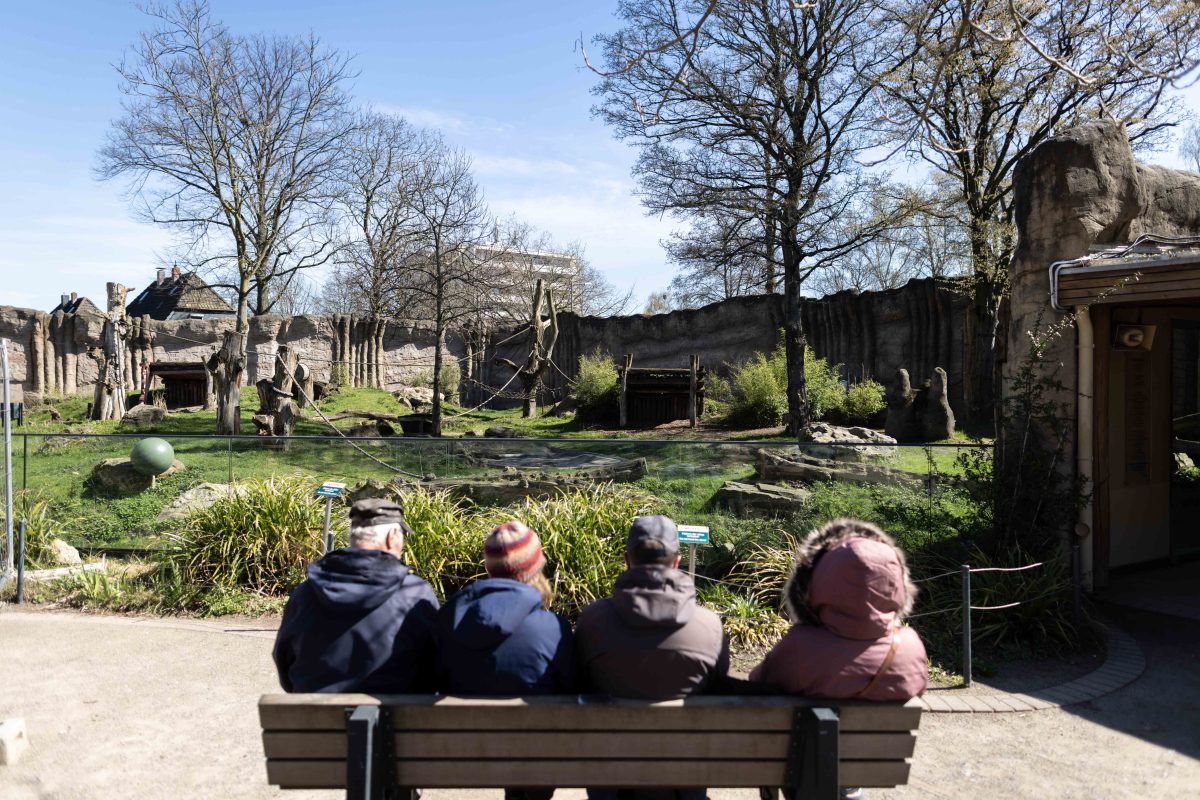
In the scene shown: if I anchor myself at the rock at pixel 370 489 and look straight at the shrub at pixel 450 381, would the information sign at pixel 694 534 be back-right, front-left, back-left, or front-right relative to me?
back-right

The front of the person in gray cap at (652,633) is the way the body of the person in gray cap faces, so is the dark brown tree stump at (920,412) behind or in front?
in front

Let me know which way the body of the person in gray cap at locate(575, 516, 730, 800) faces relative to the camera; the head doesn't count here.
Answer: away from the camera

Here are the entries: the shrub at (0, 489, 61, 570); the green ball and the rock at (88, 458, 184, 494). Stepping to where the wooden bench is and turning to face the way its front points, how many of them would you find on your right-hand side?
0

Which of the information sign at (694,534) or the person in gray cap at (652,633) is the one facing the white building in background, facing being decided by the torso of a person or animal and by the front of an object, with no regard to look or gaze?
the person in gray cap

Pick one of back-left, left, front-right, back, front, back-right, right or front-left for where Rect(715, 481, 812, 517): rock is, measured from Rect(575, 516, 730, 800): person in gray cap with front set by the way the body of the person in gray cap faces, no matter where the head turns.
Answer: front

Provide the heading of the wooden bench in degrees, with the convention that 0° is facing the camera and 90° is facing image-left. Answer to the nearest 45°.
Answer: approximately 180°

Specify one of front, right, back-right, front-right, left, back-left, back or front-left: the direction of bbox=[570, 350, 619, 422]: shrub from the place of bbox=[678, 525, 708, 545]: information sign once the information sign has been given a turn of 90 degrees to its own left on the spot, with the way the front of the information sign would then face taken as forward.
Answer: left

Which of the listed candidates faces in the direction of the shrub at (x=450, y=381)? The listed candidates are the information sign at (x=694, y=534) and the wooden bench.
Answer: the wooden bench

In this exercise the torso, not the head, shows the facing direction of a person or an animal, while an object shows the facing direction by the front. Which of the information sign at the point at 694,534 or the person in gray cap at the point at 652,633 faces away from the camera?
the person in gray cap

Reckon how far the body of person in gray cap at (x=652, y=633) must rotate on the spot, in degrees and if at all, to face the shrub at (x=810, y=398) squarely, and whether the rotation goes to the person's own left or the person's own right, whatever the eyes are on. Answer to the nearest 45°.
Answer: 0° — they already face it

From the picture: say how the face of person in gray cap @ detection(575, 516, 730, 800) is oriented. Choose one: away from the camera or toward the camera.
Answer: away from the camera

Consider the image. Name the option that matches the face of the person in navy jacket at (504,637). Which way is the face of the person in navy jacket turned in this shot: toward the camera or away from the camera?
away from the camera

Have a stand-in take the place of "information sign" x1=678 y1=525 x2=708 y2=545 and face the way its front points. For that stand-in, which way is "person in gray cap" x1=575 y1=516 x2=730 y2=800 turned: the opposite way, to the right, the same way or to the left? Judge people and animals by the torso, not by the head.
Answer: the opposite way

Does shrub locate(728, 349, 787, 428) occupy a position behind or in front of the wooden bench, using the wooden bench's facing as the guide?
in front

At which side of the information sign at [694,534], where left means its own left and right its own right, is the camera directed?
front

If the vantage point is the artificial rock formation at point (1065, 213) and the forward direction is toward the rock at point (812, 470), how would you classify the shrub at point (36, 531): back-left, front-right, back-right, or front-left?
front-left

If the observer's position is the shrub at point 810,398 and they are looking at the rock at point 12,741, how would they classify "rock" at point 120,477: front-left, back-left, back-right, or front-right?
front-right

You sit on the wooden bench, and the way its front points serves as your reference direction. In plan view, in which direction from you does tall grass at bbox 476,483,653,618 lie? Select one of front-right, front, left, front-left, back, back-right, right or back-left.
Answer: front

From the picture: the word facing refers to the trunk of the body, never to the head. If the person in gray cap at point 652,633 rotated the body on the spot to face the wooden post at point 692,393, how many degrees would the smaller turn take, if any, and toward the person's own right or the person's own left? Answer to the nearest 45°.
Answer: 0° — they already face it

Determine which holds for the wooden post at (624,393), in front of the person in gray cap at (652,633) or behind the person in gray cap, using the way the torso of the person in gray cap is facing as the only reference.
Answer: in front
